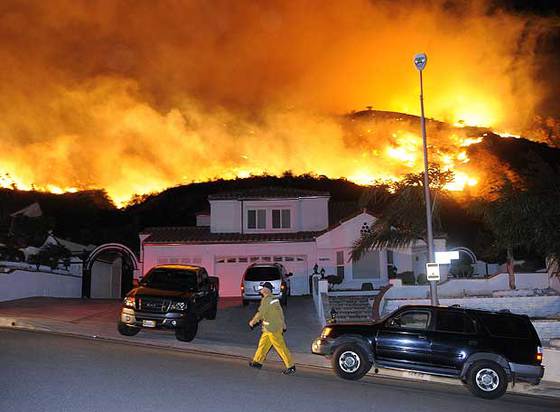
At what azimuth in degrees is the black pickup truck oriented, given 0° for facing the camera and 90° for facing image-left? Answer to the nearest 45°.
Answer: approximately 45°

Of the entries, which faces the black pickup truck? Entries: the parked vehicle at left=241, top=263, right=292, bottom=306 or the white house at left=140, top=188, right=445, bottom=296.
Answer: the white house

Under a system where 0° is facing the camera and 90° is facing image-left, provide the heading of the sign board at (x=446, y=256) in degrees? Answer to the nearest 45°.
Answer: approximately 0°

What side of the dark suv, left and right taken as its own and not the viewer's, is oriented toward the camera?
left

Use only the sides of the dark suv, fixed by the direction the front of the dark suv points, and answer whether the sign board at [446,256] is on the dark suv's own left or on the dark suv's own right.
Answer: on the dark suv's own right

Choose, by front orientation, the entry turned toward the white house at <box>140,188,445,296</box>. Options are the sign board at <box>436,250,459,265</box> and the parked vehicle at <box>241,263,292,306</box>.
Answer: the parked vehicle

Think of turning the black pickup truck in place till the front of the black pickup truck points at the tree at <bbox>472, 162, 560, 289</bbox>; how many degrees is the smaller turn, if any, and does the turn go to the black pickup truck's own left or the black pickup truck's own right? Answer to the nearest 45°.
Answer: approximately 135° to the black pickup truck's own left

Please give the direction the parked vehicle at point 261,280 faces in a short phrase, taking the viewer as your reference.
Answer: facing away from the viewer

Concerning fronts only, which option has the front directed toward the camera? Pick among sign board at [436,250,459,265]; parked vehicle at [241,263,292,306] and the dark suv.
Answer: the sign board

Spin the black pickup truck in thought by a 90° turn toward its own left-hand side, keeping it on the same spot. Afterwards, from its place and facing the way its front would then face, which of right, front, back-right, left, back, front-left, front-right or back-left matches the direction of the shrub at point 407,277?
left

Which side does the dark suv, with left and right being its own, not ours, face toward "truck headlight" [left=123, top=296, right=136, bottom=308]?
front

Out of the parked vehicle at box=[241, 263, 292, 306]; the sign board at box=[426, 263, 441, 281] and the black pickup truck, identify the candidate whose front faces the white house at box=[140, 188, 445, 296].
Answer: the parked vehicle

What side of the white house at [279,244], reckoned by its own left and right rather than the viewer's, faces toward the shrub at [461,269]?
left

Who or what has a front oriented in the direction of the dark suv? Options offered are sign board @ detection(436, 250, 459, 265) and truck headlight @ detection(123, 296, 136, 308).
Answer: the sign board
